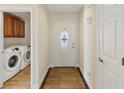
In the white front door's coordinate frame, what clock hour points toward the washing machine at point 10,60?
The washing machine is roughly at 1 o'clock from the white front door.

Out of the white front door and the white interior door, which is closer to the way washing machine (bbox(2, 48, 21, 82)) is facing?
the white interior door

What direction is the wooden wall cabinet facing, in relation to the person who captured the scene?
facing the viewer and to the right of the viewer

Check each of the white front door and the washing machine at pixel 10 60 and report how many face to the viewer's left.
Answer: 0

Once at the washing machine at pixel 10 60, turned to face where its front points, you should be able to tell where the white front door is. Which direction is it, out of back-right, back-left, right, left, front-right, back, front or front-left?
left

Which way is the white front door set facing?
toward the camera

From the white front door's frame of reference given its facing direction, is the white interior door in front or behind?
in front

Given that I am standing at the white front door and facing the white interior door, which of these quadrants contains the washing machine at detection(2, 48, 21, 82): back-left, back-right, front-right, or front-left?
front-right

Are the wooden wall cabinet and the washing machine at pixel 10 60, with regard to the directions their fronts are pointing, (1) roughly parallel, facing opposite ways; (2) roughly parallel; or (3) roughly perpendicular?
roughly parallel

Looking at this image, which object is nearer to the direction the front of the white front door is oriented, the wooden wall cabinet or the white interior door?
the white interior door

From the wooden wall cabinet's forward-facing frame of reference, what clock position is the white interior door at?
The white interior door is roughly at 1 o'clock from the wooden wall cabinet.

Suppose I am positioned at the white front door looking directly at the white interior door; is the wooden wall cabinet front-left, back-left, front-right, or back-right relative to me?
front-right

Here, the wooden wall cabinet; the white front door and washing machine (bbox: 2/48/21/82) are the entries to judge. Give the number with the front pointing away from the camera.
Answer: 0
